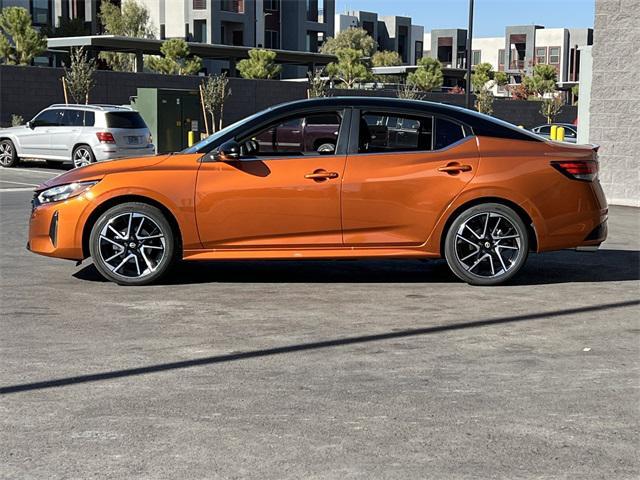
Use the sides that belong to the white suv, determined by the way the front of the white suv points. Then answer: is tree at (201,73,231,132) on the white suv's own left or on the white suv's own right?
on the white suv's own right

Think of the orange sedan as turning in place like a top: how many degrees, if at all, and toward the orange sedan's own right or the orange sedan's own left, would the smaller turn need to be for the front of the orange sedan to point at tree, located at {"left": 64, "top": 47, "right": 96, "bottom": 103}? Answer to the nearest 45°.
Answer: approximately 90° to the orange sedan's own right

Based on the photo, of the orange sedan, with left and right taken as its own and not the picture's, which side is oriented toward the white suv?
right

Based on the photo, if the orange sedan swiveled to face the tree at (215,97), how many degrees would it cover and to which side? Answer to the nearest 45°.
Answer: approximately 90° to its right

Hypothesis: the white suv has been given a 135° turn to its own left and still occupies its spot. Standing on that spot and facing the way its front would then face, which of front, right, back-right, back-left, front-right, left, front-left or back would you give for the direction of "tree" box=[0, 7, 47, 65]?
back

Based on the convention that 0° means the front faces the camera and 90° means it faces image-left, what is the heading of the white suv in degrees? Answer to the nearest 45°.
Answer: approximately 135°

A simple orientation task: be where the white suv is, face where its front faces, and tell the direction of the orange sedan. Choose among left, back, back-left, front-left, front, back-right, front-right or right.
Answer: back-left

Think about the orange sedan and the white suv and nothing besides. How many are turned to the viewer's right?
0

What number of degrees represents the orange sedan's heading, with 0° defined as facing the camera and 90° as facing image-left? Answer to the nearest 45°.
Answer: approximately 90°

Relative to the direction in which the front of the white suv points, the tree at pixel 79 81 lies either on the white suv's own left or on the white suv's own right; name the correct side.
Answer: on the white suv's own right

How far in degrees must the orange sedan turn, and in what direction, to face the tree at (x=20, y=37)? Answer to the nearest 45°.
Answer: approximately 90° to its right
